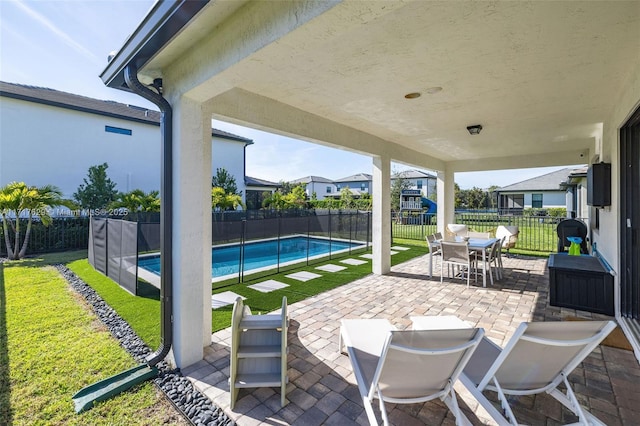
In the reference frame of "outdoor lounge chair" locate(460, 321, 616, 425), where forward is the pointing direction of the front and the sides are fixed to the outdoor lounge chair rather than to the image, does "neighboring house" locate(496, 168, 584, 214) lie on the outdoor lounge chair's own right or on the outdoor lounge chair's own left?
on the outdoor lounge chair's own right

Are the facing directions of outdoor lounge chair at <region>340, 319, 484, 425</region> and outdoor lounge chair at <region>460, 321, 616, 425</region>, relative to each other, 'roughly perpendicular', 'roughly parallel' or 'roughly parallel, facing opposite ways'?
roughly parallel
